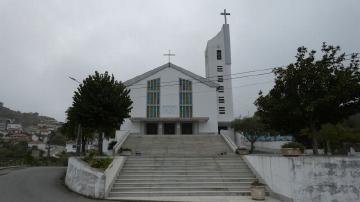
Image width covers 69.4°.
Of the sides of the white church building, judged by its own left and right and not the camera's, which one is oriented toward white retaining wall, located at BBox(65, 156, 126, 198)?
front

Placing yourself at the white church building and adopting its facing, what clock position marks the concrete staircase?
The concrete staircase is roughly at 12 o'clock from the white church building.

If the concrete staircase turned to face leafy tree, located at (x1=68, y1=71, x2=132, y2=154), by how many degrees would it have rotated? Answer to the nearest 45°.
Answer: approximately 135° to its right

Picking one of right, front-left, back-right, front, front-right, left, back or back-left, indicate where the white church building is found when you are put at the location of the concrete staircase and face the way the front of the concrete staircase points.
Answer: back

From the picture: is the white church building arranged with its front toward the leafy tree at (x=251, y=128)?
no

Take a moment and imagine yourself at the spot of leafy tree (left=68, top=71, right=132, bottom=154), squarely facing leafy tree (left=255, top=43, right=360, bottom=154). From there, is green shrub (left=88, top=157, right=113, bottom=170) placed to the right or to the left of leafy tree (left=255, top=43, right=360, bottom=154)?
right

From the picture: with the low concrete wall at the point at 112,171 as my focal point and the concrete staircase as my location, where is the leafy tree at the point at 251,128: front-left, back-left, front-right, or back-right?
back-right

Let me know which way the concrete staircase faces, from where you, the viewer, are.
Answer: facing the viewer

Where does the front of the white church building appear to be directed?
toward the camera

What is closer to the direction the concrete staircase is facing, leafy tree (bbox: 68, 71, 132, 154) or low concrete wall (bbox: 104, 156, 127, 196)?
the low concrete wall

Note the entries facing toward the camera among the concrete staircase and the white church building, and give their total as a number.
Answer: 2

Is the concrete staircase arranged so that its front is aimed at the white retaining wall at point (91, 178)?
no

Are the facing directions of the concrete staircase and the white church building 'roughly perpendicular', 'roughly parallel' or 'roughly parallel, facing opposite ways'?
roughly parallel
